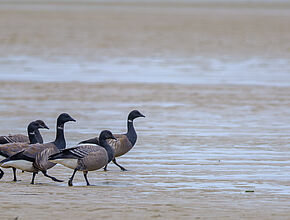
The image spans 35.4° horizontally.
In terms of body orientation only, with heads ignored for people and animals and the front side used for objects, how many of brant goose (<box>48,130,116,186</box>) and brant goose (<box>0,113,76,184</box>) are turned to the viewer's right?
2

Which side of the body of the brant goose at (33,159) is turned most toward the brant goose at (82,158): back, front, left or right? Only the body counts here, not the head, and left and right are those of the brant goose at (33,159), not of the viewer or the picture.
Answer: front

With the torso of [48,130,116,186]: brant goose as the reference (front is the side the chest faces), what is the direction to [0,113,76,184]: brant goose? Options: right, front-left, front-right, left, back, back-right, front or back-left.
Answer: back

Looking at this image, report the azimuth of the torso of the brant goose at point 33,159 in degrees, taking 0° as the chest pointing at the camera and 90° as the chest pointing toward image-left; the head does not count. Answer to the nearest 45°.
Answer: approximately 270°

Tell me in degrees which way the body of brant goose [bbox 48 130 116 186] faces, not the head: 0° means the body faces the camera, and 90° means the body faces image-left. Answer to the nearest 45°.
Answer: approximately 270°
